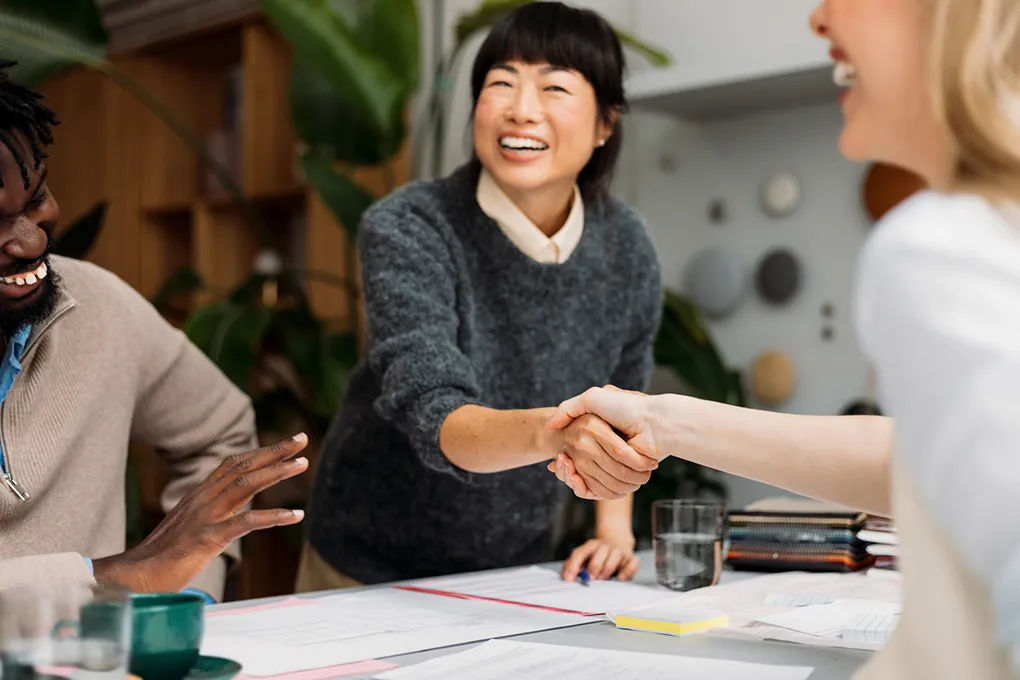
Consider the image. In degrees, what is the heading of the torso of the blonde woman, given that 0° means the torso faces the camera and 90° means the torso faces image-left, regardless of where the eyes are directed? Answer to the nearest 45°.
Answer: approximately 90°

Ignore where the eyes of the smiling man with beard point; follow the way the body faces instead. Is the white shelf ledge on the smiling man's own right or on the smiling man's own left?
on the smiling man's own left

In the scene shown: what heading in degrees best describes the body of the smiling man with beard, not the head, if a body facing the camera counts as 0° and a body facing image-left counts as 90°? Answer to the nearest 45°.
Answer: approximately 0°

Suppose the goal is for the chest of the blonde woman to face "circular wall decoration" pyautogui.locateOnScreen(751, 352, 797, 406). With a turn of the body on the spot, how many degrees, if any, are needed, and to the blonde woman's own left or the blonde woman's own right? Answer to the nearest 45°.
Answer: approximately 90° to the blonde woman's own right
